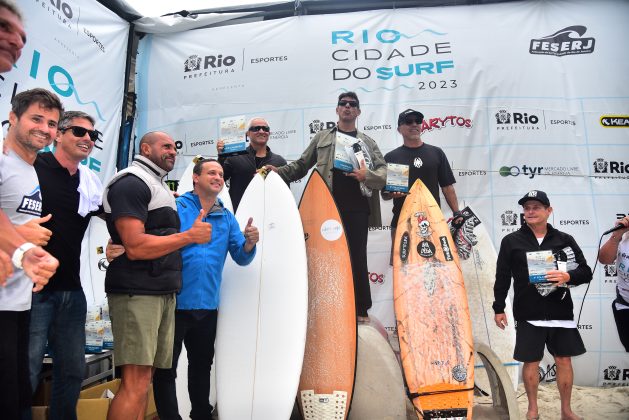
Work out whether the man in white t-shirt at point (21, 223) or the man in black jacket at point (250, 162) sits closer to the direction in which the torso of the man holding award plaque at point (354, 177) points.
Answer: the man in white t-shirt

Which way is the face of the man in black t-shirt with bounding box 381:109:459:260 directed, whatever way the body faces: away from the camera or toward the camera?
toward the camera

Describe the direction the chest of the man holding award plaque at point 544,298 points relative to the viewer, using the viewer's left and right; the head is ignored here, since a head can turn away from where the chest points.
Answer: facing the viewer

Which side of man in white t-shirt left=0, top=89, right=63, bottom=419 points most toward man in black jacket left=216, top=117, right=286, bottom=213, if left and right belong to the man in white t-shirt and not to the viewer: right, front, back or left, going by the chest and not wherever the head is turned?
left

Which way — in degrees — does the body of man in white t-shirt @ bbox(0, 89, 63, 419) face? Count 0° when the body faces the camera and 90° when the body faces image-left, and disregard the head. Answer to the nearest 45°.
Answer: approximately 315°

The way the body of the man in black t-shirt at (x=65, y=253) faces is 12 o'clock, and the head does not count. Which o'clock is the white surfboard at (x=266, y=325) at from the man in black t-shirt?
The white surfboard is roughly at 10 o'clock from the man in black t-shirt.

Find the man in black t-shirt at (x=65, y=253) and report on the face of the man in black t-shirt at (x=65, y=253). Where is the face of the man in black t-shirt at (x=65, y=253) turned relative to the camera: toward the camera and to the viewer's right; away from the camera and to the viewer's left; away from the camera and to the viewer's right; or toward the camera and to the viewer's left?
toward the camera and to the viewer's right

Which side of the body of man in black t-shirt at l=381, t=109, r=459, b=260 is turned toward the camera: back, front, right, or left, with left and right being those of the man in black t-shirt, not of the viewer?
front

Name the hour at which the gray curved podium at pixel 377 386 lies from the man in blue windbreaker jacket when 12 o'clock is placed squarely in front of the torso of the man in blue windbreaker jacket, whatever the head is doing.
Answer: The gray curved podium is roughly at 10 o'clock from the man in blue windbreaker jacket.

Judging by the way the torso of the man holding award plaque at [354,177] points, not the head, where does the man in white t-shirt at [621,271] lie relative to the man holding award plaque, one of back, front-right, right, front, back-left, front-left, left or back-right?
left

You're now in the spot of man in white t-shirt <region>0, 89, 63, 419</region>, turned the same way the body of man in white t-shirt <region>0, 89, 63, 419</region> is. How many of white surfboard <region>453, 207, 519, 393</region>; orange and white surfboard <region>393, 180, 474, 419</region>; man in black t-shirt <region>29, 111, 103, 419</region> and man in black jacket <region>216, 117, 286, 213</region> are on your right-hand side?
0

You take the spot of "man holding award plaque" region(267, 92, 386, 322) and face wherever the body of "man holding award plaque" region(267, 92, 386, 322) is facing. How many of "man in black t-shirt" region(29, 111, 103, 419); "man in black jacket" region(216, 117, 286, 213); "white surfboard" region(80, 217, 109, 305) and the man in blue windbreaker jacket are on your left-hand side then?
0

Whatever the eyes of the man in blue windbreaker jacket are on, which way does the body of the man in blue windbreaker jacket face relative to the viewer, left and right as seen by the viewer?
facing the viewer and to the right of the viewer

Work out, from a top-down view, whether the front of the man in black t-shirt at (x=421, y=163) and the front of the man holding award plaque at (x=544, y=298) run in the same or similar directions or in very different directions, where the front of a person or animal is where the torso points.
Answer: same or similar directions

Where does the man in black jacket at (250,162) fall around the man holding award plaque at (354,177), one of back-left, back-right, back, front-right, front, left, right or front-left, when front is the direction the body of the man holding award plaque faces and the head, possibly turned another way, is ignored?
right
